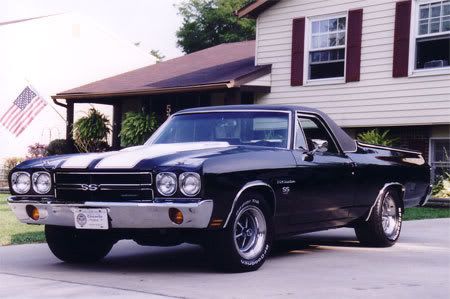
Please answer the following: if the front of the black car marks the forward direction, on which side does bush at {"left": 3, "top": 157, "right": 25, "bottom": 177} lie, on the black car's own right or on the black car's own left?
on the black car's own right

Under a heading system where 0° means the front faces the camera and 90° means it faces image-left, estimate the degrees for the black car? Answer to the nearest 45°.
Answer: approximately 45°

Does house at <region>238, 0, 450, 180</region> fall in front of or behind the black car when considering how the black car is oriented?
behind

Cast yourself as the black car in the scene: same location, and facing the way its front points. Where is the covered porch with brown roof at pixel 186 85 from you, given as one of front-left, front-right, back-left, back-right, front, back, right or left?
back-right

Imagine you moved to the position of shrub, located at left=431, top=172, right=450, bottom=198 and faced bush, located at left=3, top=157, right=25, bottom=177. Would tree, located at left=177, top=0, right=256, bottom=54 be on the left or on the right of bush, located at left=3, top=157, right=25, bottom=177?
right
